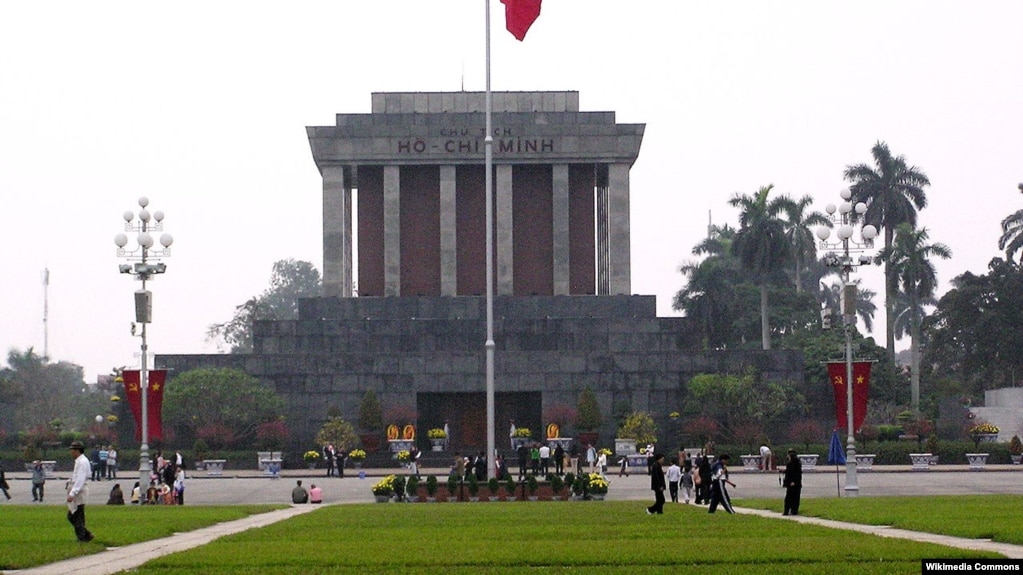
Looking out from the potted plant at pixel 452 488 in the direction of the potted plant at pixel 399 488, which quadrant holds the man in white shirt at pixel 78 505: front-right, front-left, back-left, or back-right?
front-left

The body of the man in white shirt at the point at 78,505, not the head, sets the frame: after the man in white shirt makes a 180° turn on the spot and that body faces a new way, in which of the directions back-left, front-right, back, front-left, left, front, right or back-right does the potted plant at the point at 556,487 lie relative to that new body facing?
front-left

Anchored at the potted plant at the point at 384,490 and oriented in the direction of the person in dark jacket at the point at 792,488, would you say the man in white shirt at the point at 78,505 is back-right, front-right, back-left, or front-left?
front-right

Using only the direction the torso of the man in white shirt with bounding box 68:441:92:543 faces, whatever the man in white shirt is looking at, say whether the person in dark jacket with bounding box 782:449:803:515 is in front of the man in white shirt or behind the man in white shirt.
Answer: behind

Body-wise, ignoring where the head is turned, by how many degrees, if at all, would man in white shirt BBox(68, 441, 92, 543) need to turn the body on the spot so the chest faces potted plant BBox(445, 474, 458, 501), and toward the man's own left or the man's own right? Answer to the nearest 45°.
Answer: approximately 135° to the man's own right

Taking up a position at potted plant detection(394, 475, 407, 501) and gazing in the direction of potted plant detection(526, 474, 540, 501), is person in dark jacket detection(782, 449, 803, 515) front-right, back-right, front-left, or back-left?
front-right

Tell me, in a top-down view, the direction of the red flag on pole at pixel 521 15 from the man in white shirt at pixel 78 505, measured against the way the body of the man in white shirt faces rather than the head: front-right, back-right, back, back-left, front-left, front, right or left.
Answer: back-right

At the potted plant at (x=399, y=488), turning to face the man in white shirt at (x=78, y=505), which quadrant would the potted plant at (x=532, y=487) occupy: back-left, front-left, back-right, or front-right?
back-left
